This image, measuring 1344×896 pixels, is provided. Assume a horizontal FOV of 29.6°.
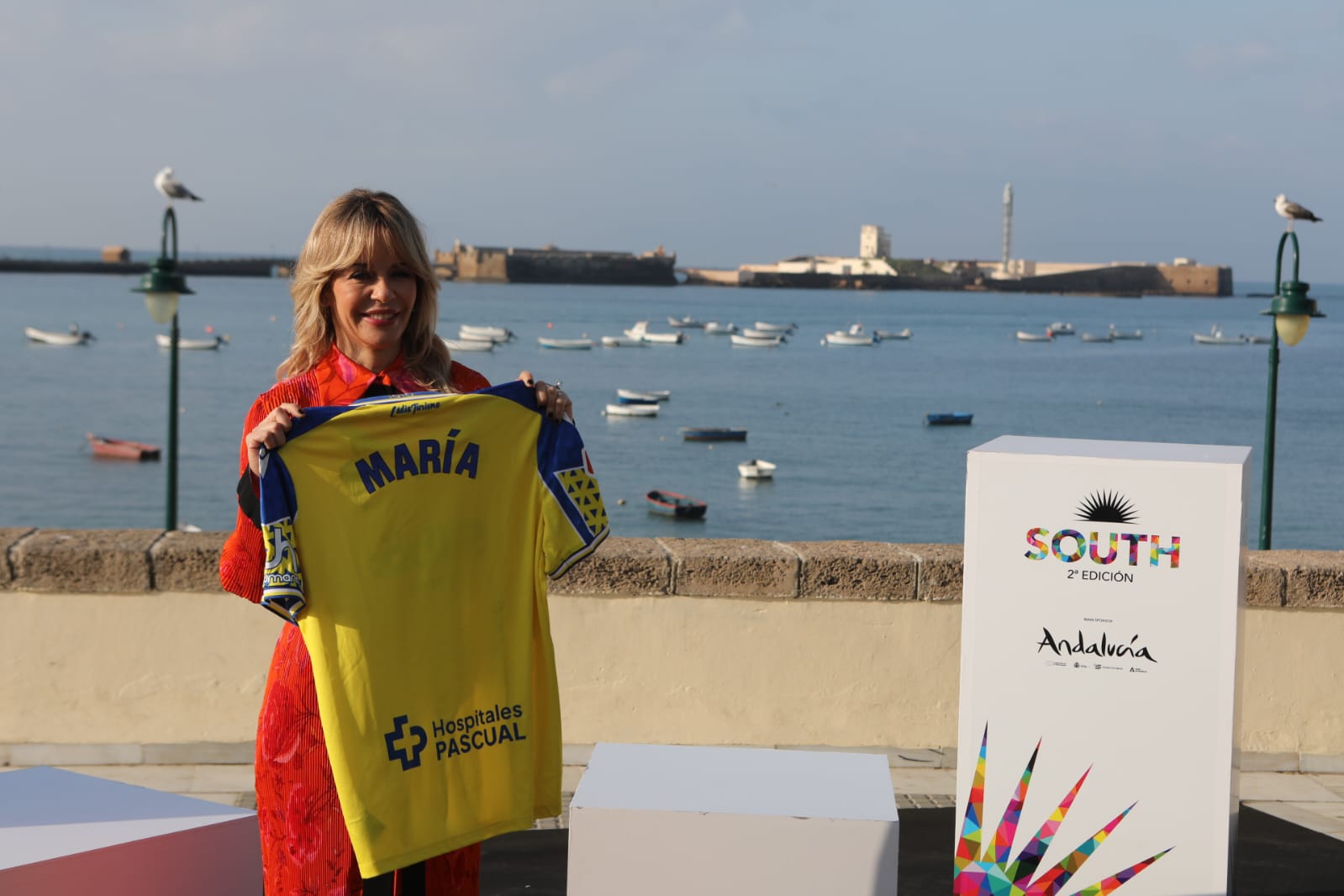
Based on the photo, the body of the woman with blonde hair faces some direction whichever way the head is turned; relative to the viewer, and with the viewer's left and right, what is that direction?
facing the viewer

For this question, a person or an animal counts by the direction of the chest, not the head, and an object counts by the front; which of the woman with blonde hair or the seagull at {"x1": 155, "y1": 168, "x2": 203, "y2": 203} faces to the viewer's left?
the seagull

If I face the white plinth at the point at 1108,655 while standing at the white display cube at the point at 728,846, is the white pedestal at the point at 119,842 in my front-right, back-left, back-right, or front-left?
back-left

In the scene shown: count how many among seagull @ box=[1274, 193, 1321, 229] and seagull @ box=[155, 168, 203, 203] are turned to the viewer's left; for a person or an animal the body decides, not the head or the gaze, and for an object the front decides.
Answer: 2

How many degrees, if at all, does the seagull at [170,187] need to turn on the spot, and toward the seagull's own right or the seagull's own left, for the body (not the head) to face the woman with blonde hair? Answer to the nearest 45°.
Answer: approximately 90° to the seagull's own left

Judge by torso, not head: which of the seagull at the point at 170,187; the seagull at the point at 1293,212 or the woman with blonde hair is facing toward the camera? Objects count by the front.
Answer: the woman with blonde hair

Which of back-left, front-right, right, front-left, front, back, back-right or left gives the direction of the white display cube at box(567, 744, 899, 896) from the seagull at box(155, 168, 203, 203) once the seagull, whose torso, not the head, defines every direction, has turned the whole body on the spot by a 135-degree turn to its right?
back-right

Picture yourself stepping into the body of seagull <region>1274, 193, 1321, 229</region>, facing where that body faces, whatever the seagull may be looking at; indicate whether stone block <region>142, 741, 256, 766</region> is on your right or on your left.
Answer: on your left

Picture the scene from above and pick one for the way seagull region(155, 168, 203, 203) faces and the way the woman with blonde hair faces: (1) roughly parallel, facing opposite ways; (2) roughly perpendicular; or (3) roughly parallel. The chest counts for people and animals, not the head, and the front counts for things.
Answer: roughly perpendicular

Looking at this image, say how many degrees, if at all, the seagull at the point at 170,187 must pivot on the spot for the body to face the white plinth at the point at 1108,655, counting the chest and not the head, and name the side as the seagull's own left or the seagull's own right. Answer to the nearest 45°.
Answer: approximately 90° to the seagull's own left
